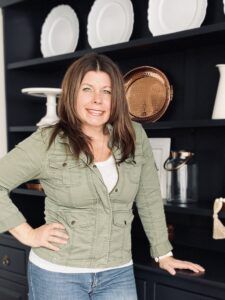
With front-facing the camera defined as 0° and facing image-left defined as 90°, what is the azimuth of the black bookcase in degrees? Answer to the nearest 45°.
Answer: approximately 45°

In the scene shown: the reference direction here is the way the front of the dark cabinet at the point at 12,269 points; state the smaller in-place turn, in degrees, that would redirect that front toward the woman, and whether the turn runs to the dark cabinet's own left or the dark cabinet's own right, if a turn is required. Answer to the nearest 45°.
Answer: approximately 45° to the dark cabinet's own left

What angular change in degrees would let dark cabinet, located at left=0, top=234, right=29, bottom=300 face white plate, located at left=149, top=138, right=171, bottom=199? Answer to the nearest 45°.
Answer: approximately 135° to its left

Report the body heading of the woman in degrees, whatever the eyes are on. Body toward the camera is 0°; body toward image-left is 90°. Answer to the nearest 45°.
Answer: approximately 315°
